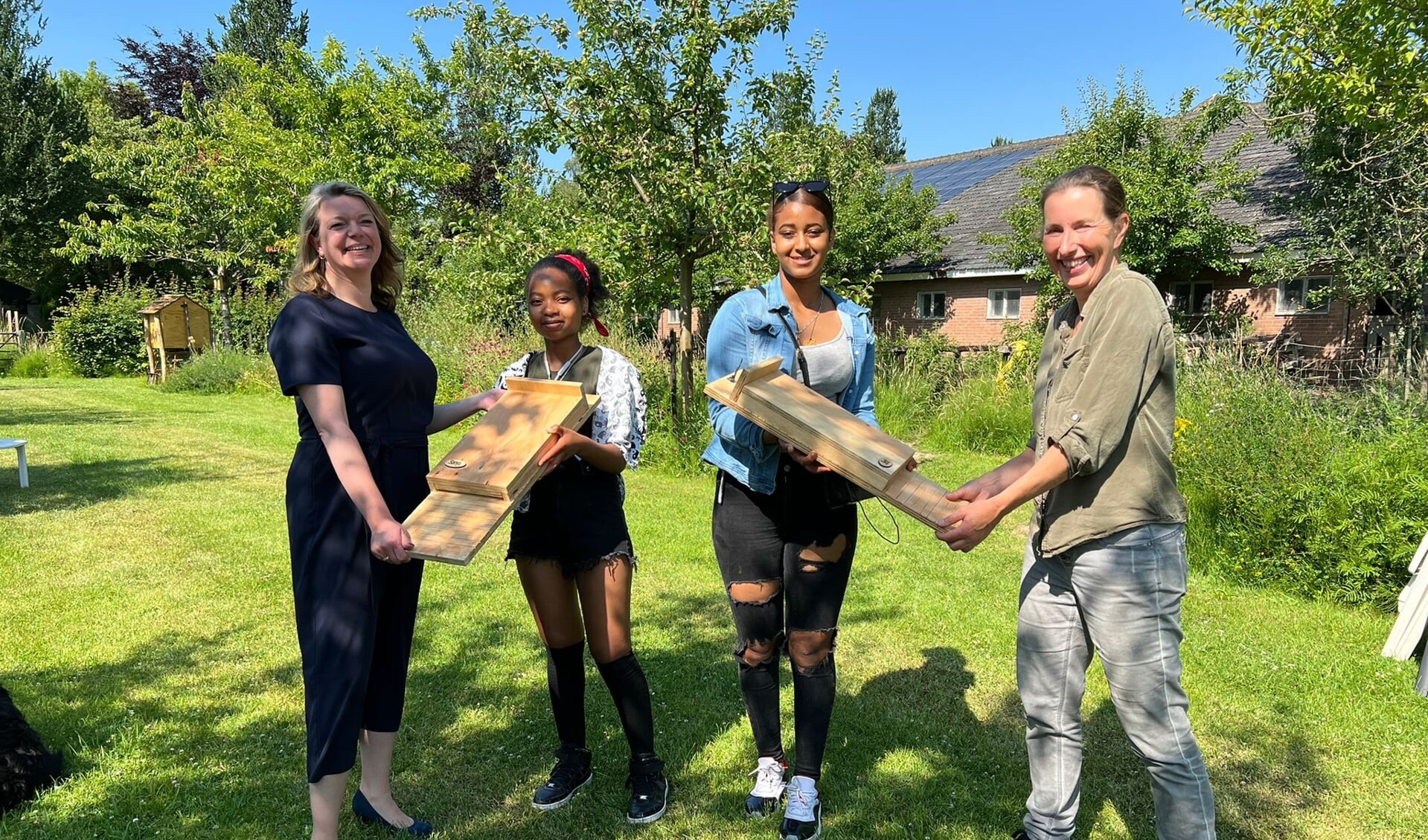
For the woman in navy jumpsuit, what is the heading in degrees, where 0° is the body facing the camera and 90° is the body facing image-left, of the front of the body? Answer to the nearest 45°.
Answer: approximately 315°

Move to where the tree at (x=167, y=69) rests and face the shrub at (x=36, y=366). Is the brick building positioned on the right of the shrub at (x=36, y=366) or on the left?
left

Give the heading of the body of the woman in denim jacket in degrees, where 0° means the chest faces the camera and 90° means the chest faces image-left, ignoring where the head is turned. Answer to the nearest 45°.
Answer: approximately 0°

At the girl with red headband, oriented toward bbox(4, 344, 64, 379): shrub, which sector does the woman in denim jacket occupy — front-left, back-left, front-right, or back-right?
back-right

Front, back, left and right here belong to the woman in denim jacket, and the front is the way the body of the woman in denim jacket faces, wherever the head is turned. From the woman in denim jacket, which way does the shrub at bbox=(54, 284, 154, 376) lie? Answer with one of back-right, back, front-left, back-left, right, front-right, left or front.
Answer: back-right

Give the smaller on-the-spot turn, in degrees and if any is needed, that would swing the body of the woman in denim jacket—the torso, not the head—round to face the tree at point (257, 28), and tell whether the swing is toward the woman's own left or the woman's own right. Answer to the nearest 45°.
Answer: approximately 135° to the woman's own right

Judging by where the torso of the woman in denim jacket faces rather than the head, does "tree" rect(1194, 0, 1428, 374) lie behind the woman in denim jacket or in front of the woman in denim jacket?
behind

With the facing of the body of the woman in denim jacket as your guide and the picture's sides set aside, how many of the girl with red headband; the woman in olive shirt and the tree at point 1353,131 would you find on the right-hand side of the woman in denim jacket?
1

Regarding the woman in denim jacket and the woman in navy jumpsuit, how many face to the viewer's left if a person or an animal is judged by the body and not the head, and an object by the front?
0

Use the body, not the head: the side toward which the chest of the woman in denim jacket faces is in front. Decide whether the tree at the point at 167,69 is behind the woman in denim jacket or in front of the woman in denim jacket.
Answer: behind
